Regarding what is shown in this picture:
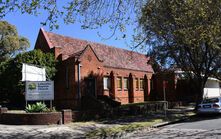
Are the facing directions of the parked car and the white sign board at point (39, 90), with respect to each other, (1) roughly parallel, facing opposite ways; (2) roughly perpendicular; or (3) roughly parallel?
roughly perpendicular

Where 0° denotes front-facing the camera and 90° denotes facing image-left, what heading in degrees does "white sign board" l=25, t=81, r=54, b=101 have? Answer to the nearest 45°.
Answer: approximately 0°

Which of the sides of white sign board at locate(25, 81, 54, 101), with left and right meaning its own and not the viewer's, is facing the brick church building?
back

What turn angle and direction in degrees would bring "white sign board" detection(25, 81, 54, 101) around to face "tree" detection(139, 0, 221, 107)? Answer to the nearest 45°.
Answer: approximately 90° to its left

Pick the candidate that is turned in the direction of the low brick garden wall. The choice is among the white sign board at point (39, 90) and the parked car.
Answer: the white sign board

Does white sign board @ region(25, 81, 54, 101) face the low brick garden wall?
yes

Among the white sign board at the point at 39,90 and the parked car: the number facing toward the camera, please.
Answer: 1

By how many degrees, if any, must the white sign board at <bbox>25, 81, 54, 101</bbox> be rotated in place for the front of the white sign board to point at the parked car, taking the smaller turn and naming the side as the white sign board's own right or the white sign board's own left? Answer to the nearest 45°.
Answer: approximately 90° to the white sign board's own left
